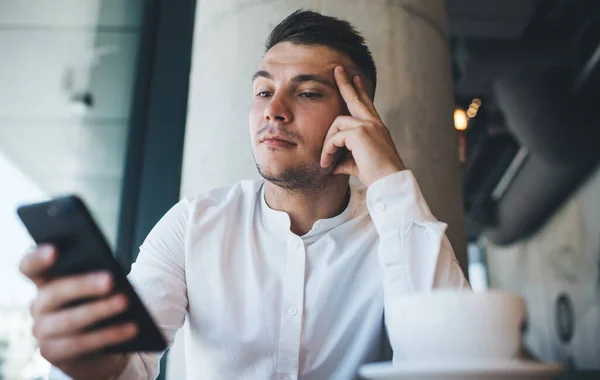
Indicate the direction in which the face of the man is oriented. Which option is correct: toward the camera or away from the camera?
toward the camera

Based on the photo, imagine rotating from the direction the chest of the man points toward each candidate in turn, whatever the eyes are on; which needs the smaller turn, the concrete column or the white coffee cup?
the white coffee cup

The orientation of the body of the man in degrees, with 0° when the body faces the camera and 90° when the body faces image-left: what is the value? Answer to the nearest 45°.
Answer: approximately 0°

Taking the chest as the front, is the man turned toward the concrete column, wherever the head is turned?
no

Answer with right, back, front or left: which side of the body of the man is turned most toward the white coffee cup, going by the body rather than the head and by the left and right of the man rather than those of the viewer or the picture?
front

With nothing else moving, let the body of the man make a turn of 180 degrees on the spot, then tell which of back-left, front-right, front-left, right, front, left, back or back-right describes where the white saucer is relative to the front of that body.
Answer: back
